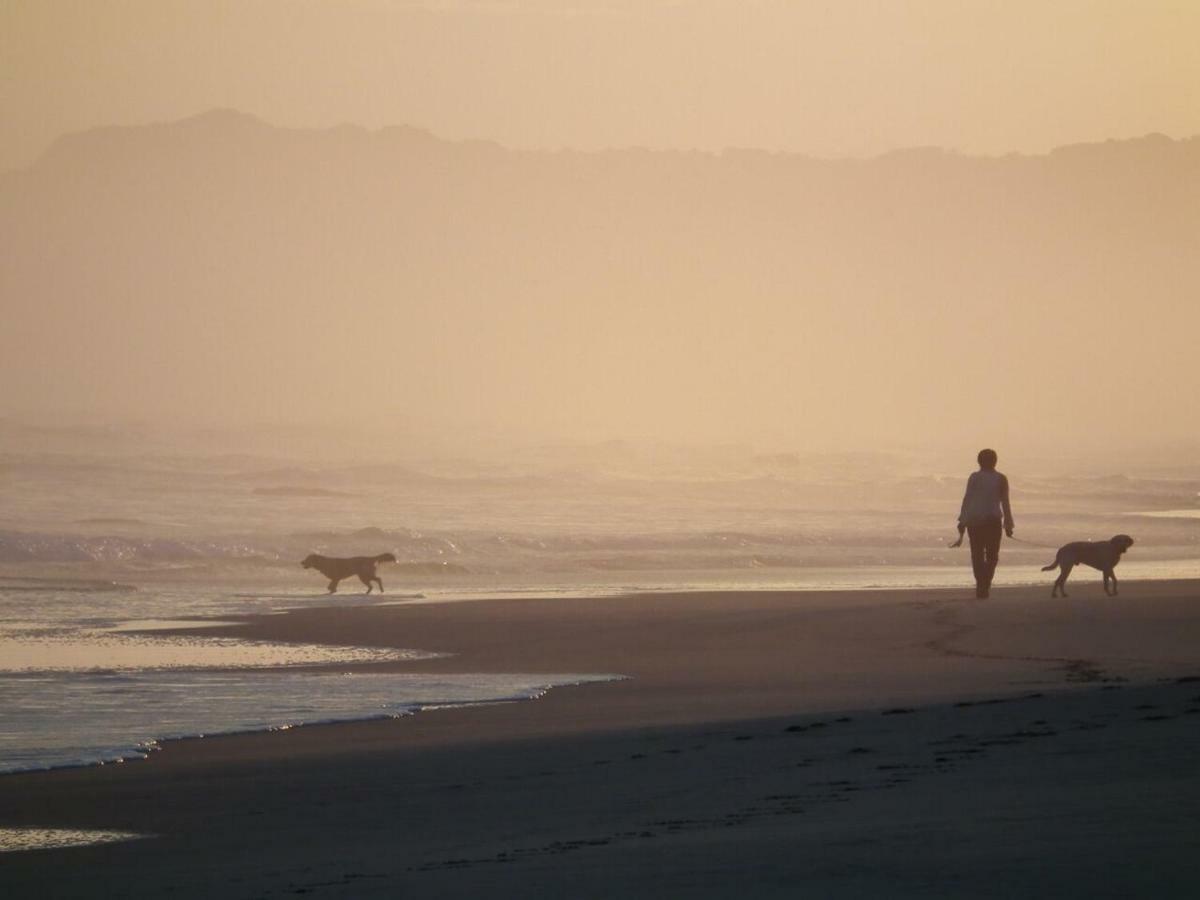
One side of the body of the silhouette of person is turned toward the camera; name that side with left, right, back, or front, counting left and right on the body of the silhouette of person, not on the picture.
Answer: back

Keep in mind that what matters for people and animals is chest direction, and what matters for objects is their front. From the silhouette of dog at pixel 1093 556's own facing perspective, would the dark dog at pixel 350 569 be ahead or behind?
behind

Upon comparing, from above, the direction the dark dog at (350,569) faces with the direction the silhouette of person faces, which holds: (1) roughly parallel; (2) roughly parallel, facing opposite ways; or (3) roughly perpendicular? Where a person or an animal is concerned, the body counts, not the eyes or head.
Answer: roughly perpendicular

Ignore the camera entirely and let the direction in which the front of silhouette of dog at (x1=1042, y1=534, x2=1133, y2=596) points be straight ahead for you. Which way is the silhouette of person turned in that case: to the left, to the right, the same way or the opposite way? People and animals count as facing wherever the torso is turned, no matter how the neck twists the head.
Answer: to the left

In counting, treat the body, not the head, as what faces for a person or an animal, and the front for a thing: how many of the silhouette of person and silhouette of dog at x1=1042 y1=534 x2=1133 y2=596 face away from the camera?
1

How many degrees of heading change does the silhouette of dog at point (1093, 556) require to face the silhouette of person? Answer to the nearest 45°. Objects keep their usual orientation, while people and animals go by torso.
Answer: approximately 135° to its right

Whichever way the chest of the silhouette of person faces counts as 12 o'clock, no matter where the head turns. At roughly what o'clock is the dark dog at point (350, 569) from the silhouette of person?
The dark dog is roughly at 10 o'clock from the silhouette of person.

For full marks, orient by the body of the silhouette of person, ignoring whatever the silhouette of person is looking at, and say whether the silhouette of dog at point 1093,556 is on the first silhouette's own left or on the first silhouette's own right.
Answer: on the first silhouette's own right

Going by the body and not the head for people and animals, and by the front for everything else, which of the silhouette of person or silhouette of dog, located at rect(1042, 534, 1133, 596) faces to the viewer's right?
the silhouette of dog

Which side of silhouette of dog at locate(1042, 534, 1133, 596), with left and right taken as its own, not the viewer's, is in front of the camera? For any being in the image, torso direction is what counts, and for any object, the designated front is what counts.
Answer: right
